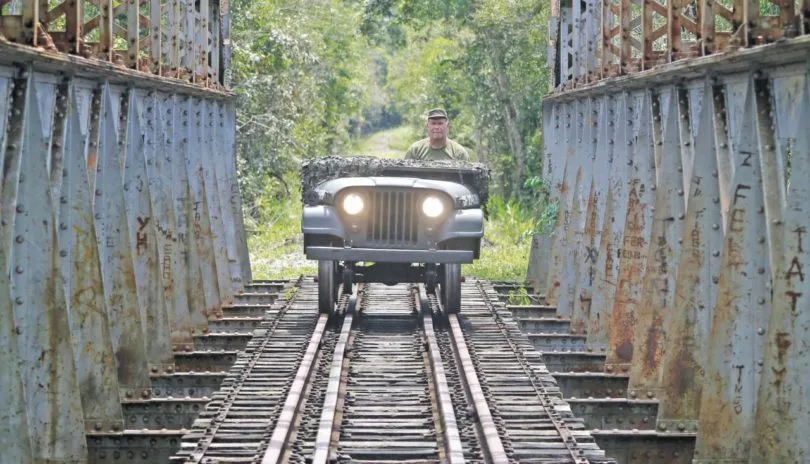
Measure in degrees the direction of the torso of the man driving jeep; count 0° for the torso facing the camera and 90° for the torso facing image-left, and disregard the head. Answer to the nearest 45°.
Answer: approximately 0°
